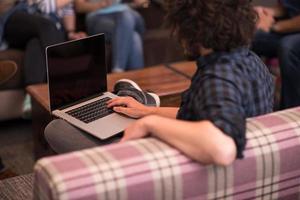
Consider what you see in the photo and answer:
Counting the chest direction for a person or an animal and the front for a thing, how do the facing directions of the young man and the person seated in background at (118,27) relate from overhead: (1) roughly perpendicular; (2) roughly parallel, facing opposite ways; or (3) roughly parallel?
roughly parallel, facing opposite ways

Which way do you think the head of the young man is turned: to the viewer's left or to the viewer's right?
to the viewer's left

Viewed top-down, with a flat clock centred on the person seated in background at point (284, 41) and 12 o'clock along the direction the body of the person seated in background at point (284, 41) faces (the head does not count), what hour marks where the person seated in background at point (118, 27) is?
the person seated in background at point (118, 27) is roughly at 2 o'clock from the person seated in background at point (284, 41).

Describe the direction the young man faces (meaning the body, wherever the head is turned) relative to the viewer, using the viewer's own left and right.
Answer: facing away from the viewer and to the left of the viewer

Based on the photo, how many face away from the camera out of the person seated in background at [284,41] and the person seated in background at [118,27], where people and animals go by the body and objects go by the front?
0

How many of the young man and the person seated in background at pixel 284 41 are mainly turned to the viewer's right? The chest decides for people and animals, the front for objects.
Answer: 0

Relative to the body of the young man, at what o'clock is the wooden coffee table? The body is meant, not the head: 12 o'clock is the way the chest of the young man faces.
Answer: The wooden coffee table is roughly at 1 o'clock from the young man.

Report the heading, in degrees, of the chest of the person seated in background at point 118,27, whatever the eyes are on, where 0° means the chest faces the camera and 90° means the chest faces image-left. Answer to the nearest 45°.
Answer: approximately 315°

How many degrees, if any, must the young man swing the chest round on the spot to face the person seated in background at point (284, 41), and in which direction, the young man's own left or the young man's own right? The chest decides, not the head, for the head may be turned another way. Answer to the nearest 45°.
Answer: approximately 45° to the young man's own right

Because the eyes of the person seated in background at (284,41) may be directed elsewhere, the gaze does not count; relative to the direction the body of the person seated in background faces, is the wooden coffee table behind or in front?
in front

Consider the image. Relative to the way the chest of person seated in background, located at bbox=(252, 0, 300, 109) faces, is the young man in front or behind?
in front

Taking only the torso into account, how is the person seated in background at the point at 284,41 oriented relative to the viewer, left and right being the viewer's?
facing the viewer and to the left of the viewer

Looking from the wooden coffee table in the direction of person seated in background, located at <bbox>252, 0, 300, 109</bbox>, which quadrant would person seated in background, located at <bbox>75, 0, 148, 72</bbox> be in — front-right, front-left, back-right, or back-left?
front-left

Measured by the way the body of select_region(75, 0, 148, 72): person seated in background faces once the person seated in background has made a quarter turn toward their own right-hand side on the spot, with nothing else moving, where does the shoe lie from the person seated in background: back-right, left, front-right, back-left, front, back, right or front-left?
front-left

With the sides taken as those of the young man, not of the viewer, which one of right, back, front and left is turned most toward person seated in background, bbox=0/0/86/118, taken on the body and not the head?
front
